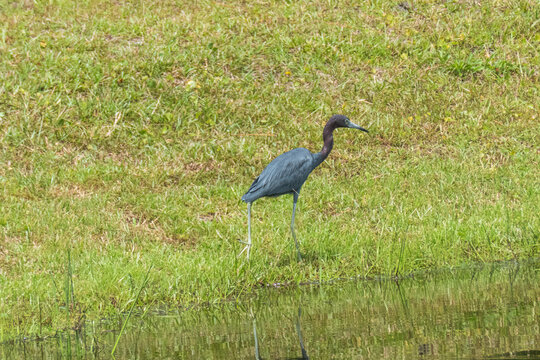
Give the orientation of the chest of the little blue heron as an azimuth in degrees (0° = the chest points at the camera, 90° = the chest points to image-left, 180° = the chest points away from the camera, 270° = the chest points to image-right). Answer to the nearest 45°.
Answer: approximately 270°
